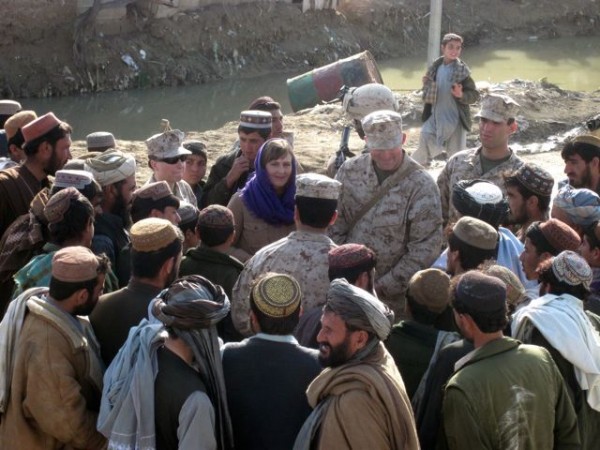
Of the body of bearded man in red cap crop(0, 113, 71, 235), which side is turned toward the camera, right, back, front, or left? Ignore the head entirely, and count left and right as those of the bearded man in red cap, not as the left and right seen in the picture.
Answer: right

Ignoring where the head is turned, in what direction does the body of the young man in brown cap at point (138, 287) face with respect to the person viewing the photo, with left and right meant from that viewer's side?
facing away from the viewer and to the right of the viewer

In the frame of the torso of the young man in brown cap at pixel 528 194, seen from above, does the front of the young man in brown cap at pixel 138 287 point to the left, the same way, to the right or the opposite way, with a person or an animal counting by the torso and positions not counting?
to the right

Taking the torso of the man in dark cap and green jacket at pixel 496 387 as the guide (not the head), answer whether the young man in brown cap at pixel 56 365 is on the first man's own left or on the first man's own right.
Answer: on the first man's own left

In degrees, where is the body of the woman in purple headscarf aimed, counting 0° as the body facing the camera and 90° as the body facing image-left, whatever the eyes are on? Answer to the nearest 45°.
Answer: approximately 315°

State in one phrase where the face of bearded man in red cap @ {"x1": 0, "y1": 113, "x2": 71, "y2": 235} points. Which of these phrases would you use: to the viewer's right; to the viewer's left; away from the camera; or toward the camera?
to the viewer's right

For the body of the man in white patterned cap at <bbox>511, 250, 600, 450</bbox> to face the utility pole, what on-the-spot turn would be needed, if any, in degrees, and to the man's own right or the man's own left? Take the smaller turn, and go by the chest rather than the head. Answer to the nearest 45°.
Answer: approximately 45° to the man's own right

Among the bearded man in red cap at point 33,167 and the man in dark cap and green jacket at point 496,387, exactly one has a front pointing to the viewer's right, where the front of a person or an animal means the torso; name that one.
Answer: the bearded man in red cap at point 33,167

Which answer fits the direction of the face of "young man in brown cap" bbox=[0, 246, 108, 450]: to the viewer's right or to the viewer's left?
to the viewer's right

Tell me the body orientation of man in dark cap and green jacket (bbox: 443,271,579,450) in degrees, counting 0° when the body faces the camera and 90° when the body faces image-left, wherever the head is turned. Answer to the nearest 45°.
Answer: approximately 135°
